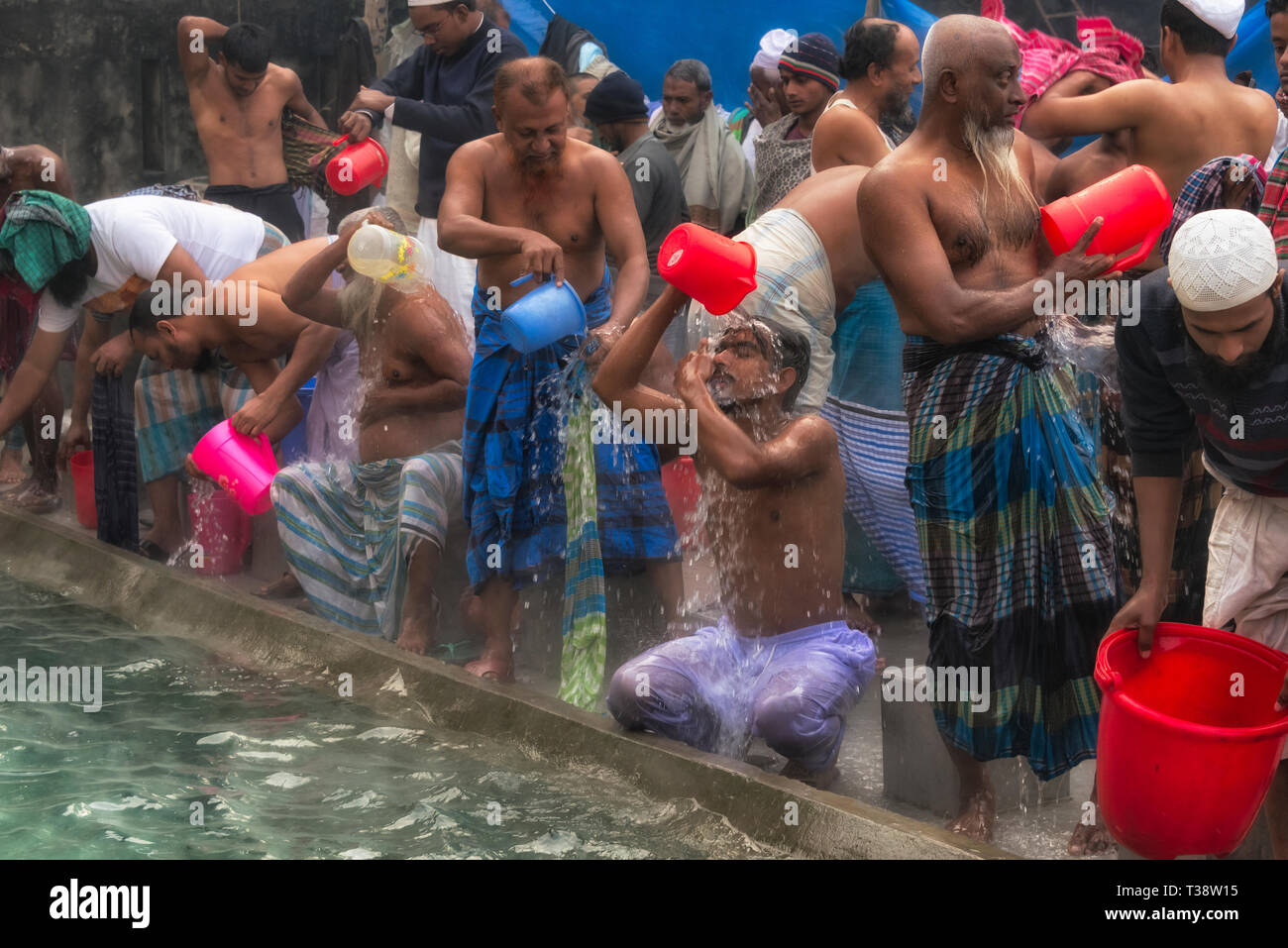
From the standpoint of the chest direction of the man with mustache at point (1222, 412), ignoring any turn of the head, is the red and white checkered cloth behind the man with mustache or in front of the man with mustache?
behind

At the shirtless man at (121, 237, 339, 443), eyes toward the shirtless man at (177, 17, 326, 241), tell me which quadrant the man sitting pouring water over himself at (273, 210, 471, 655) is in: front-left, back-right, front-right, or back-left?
back-right

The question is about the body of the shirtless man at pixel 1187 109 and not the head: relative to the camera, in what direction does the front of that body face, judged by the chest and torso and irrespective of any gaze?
away from the camera

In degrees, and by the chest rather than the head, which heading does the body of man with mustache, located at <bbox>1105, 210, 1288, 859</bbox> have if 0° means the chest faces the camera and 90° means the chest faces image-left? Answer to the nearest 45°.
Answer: approximately 0°

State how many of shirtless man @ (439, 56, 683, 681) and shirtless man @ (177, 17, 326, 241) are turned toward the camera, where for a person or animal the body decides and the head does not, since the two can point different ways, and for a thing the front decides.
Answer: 2

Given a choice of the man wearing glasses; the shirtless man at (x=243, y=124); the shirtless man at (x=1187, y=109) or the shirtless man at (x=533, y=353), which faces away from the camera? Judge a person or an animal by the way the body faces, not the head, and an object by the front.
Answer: the shirtless man at (x=1187, y=109)

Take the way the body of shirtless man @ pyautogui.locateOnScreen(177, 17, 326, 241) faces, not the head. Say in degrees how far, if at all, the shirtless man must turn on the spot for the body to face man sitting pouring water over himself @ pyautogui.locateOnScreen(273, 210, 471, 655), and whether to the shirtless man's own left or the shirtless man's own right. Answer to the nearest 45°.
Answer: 0° — they already face them
